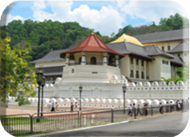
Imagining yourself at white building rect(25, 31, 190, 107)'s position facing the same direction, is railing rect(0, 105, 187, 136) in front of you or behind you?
in front

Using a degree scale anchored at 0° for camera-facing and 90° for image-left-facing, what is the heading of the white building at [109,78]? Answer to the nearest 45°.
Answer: approximately 45°
